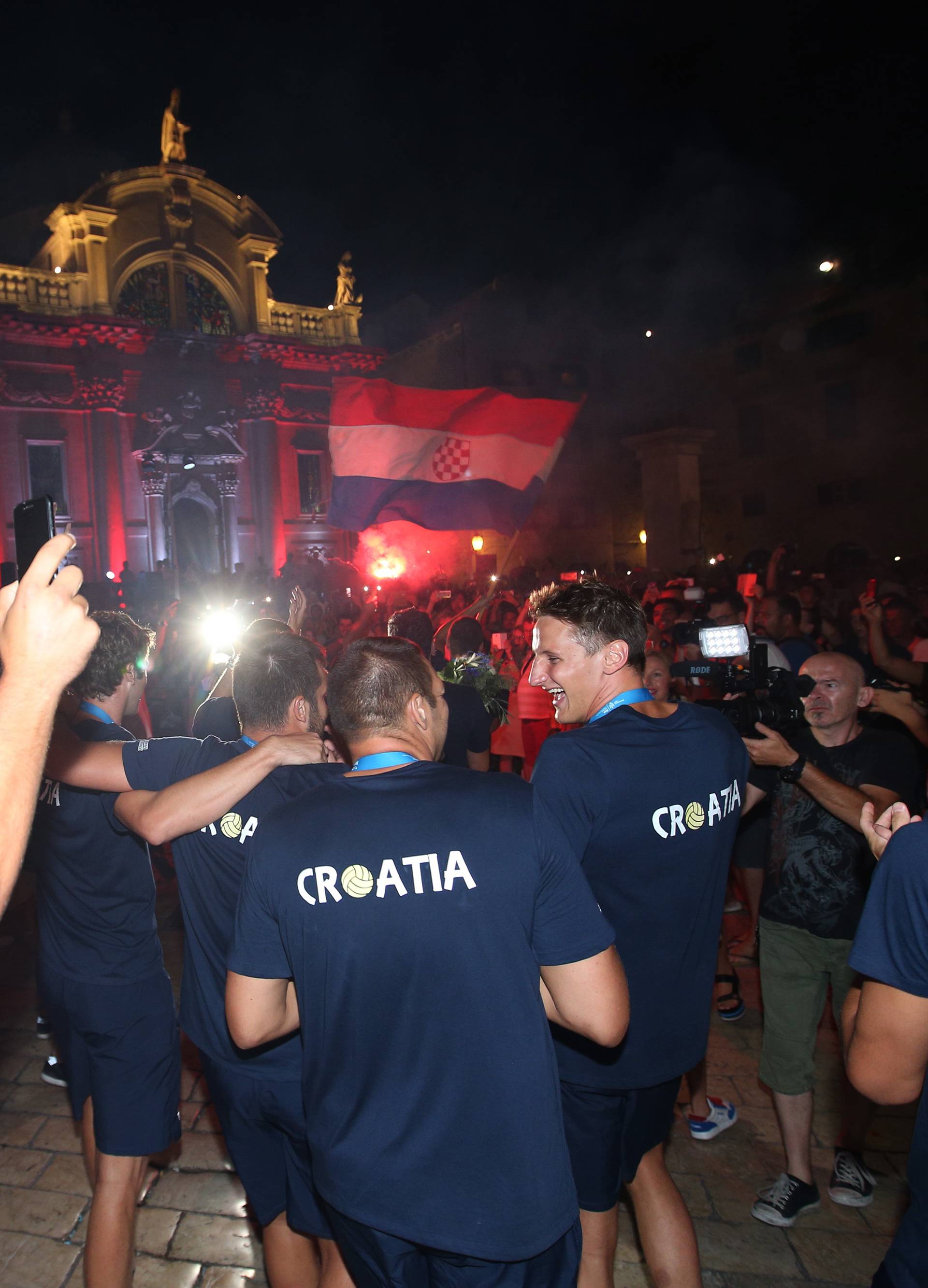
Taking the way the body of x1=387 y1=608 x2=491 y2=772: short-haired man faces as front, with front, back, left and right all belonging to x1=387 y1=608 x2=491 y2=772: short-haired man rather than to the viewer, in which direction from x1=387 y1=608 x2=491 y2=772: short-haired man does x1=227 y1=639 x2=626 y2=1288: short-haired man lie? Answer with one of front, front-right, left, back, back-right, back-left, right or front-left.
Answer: back

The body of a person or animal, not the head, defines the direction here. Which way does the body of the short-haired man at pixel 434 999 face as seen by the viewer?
away from the camera

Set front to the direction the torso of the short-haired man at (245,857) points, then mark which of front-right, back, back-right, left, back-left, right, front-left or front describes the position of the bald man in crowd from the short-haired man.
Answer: front-right

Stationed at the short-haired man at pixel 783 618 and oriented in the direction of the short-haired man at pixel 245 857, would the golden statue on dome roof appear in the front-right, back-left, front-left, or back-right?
back-right

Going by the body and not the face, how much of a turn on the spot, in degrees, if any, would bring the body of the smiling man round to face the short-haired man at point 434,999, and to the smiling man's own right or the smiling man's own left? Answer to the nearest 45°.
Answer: approximately 90° to the smiling man's own left

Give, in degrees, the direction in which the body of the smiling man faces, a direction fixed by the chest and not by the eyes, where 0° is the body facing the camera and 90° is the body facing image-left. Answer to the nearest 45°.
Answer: approximately 135°

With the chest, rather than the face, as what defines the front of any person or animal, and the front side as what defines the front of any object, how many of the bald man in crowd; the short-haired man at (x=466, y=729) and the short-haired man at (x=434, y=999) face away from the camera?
2

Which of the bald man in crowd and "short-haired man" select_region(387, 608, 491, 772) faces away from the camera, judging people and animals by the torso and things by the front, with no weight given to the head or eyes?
the short-haired man

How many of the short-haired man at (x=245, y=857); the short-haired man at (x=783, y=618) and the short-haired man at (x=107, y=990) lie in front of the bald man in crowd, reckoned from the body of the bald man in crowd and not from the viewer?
2

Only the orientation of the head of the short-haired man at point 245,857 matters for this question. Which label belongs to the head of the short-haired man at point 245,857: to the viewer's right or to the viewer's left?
to the viewer's right

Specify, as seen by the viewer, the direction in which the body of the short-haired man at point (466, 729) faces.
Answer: away from the camera

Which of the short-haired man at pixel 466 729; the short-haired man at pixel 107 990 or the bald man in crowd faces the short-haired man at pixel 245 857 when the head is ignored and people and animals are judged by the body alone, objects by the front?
the bald man in crowd

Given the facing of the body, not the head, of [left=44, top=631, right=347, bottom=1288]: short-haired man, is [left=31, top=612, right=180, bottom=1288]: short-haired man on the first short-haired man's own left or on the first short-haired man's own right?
on the first short-haired man's own left

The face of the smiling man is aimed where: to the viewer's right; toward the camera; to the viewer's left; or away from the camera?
to the viewer's left
